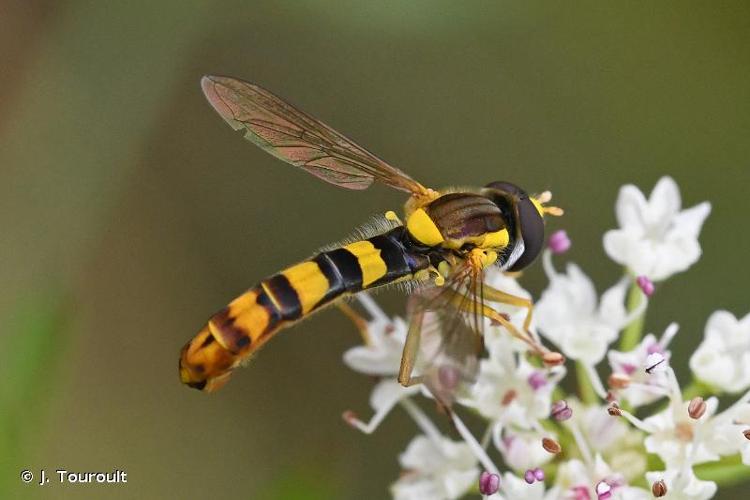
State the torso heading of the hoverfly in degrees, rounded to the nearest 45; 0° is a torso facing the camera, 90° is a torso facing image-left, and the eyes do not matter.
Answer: approximately 270°
